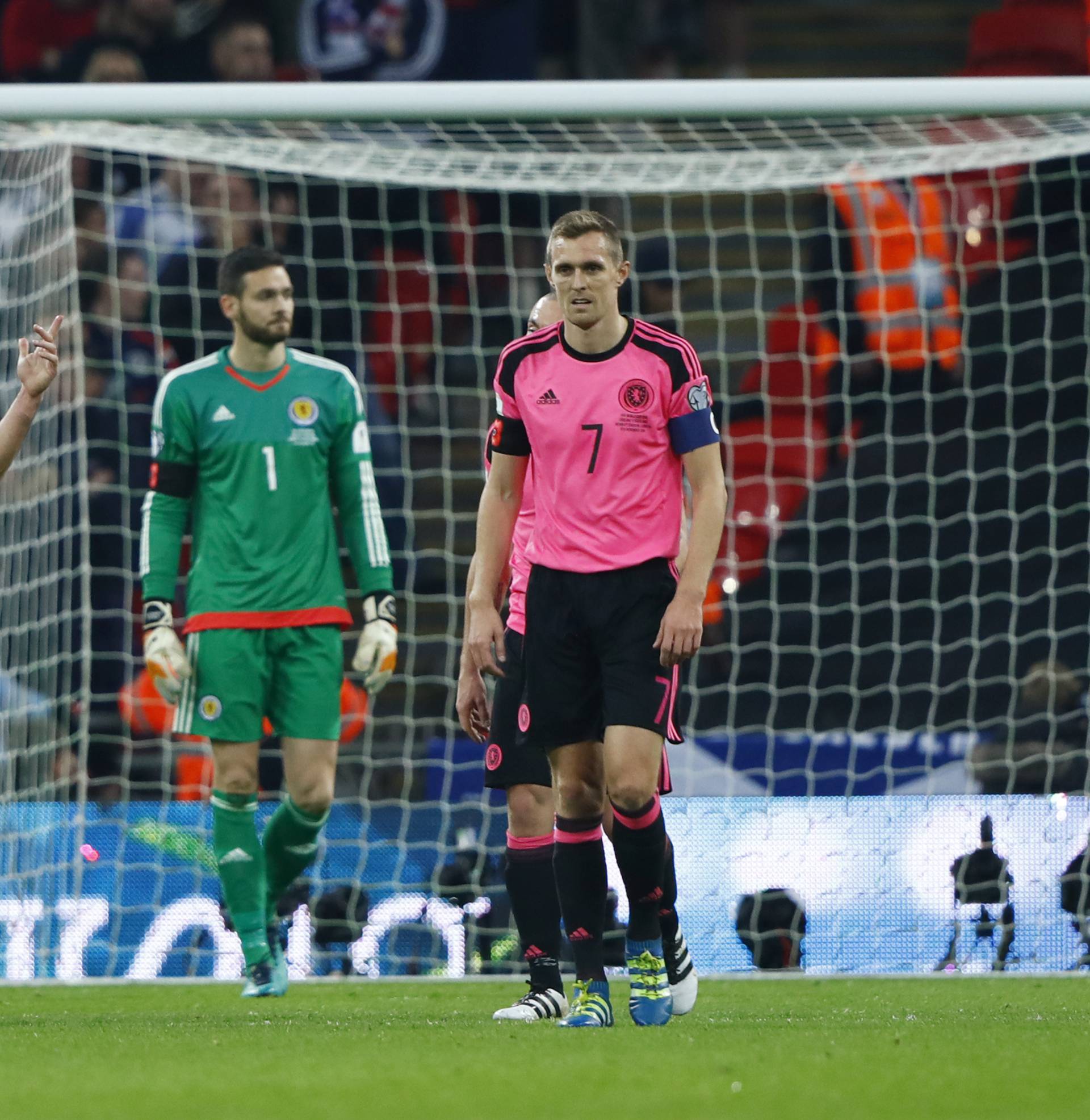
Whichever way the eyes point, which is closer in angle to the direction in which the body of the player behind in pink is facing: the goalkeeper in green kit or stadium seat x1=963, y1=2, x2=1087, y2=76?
the goalkeeper in green kit

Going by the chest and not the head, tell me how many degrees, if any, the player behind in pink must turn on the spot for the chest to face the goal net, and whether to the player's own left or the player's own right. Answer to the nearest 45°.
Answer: approximately 135° to the player's own right

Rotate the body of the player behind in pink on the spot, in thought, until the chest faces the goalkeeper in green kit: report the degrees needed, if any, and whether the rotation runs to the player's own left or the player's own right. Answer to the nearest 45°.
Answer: approximately 90° to the player's own right

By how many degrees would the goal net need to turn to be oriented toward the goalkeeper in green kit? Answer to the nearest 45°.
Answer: approximately 45° to its right

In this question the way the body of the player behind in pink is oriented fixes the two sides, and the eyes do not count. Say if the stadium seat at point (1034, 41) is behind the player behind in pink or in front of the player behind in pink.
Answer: behind

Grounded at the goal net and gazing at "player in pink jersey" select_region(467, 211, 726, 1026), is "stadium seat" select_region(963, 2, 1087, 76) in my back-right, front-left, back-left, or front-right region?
back-left

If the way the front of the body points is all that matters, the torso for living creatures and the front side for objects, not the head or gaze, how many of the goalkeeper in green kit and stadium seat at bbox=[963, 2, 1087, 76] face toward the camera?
2
